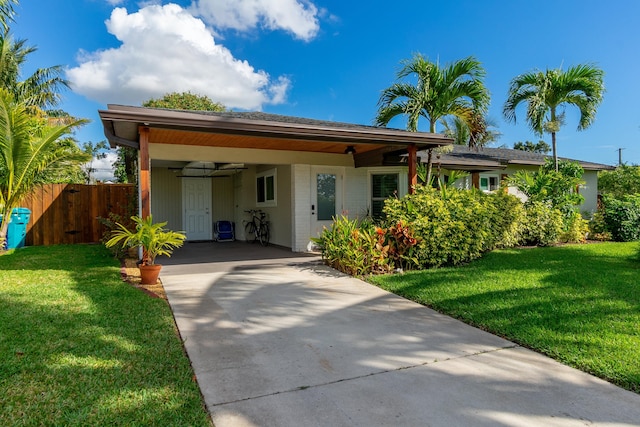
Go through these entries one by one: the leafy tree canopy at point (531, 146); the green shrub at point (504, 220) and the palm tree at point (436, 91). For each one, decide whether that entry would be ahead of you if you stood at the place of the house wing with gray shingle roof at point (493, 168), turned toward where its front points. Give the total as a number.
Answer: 2

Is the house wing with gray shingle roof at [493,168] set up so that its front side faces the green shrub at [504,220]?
yes

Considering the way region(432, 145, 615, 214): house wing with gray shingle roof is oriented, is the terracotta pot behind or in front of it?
in front

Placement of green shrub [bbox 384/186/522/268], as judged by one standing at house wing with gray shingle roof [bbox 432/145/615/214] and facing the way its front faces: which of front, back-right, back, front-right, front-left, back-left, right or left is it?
front

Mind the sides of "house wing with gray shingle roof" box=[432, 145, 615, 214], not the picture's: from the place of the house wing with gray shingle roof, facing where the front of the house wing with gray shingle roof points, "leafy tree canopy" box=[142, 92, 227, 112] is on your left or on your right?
on your right

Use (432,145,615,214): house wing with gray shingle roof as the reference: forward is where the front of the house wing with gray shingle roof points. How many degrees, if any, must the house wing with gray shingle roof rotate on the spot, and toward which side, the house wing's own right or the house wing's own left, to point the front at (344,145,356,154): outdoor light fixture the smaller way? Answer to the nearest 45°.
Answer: approximately 45° to the house wing's own right

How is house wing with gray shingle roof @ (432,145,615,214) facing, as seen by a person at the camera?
facing the viewer

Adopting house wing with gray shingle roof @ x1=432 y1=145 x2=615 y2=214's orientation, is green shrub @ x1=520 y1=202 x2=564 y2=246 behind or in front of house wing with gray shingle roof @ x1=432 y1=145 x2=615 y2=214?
in front

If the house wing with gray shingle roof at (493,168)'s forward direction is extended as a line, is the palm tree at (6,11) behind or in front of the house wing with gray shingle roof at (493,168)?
in front

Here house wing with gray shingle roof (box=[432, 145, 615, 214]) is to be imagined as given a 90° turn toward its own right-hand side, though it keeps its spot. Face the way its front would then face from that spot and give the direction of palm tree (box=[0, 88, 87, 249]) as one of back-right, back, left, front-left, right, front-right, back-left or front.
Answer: front-left

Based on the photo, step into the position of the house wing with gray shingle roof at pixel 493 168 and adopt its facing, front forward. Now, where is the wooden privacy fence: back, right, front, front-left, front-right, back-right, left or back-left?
front-right
